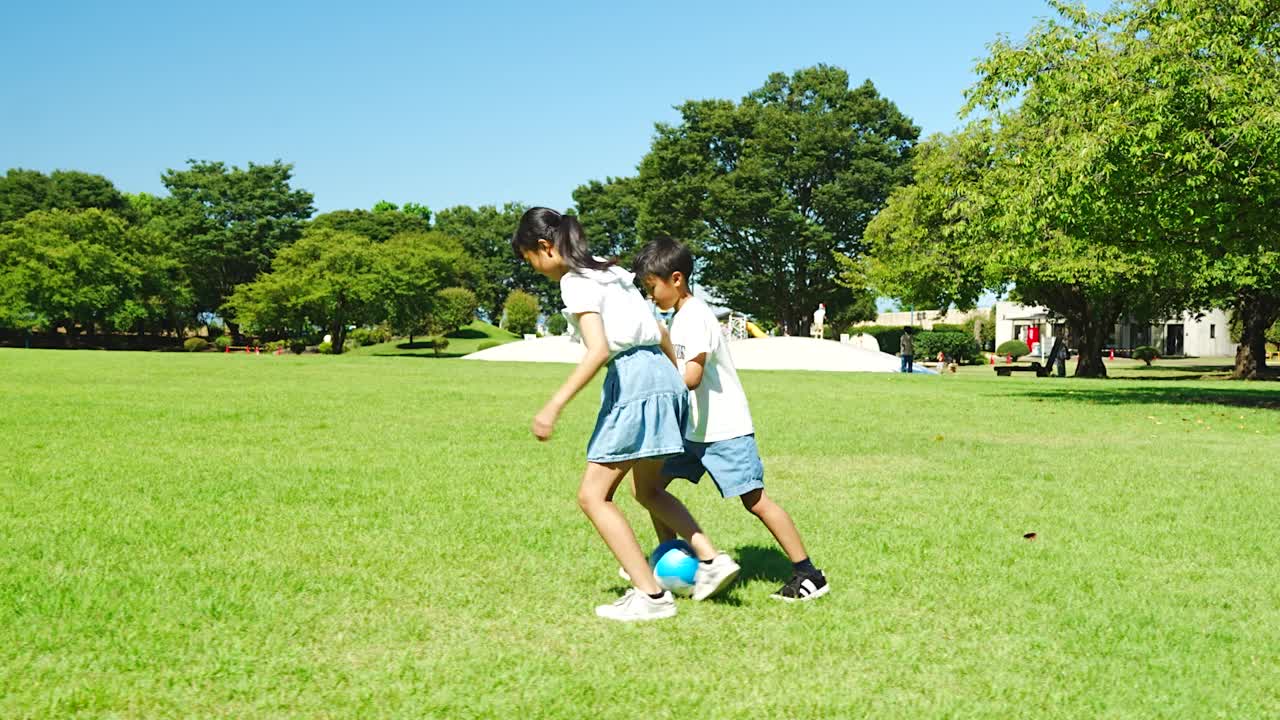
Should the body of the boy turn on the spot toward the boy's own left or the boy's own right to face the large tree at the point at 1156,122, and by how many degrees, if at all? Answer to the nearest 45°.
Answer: approximately 135° to the boy's own right

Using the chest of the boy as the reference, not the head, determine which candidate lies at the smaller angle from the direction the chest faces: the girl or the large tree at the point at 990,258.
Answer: the girl

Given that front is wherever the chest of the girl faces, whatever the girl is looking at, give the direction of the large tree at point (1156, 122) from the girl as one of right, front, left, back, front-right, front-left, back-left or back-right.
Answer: back-right

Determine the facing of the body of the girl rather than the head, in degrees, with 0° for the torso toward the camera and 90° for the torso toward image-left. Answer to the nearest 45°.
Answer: approximately 90°

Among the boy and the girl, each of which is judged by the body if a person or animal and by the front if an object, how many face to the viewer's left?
2

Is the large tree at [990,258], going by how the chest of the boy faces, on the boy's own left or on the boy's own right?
on the boy's own right

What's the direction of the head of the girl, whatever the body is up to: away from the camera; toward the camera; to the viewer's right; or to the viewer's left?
to the viewer's left

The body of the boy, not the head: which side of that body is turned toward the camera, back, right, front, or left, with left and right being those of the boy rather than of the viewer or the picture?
left
